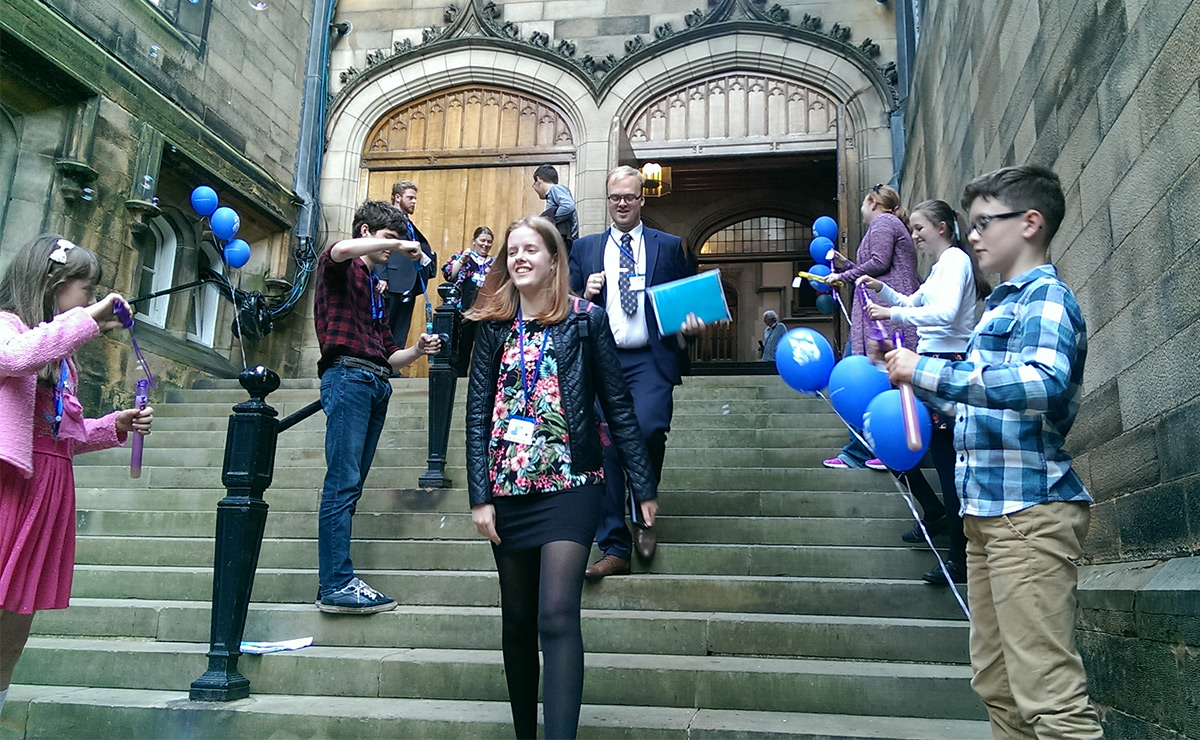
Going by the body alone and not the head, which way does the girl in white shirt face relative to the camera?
to the viewer's left

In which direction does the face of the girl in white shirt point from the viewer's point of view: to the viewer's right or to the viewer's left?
to the viewer's left

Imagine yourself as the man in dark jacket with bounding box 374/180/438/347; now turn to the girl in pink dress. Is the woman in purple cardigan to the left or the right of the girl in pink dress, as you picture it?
left

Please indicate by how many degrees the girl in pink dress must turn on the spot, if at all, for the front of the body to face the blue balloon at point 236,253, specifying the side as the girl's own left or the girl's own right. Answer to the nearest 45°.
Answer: approximately 90° to the girl's own left

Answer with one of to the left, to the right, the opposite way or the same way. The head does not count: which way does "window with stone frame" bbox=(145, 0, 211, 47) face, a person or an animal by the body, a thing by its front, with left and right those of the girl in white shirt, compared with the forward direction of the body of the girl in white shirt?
the opposite way

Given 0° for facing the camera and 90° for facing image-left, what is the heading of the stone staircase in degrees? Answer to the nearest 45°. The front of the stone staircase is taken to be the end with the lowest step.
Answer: approximately 0°

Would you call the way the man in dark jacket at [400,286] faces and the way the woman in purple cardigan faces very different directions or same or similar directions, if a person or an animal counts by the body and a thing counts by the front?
very different directions

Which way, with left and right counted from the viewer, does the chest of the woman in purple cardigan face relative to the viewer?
facing to the left of the viewer

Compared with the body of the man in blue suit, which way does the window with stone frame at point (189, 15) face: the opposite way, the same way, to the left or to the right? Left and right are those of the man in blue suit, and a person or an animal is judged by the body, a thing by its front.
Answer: to the left

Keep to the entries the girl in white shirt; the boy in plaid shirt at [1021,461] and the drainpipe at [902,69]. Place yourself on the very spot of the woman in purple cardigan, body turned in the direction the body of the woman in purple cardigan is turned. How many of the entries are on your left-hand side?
2

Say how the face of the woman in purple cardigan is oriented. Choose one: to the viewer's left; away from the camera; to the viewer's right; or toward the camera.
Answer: to the viewer's left

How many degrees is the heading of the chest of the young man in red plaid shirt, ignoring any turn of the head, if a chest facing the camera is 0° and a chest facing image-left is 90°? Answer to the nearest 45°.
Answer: approximately 270°
